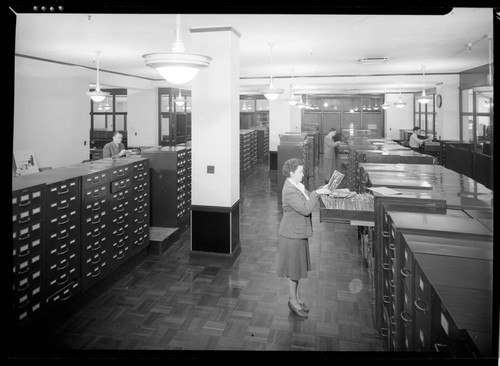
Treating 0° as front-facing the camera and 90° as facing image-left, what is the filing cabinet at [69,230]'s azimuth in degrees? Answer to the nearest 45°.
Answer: approximately 315°

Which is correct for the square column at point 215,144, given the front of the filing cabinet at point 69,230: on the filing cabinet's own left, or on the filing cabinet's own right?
on the filing cabinet's own left

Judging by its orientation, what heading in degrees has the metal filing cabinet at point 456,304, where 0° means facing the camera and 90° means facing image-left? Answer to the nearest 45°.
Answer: approximately 90°

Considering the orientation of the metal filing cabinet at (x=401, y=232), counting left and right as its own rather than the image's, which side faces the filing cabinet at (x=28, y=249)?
front

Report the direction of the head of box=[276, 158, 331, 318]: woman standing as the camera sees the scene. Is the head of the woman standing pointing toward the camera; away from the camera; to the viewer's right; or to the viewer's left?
to the viewer's right

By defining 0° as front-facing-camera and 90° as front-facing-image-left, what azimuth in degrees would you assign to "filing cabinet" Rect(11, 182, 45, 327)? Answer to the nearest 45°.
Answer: approximately 315°

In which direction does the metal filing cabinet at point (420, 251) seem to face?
to the viewer's left

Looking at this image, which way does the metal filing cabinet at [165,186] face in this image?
to the viewer's right
